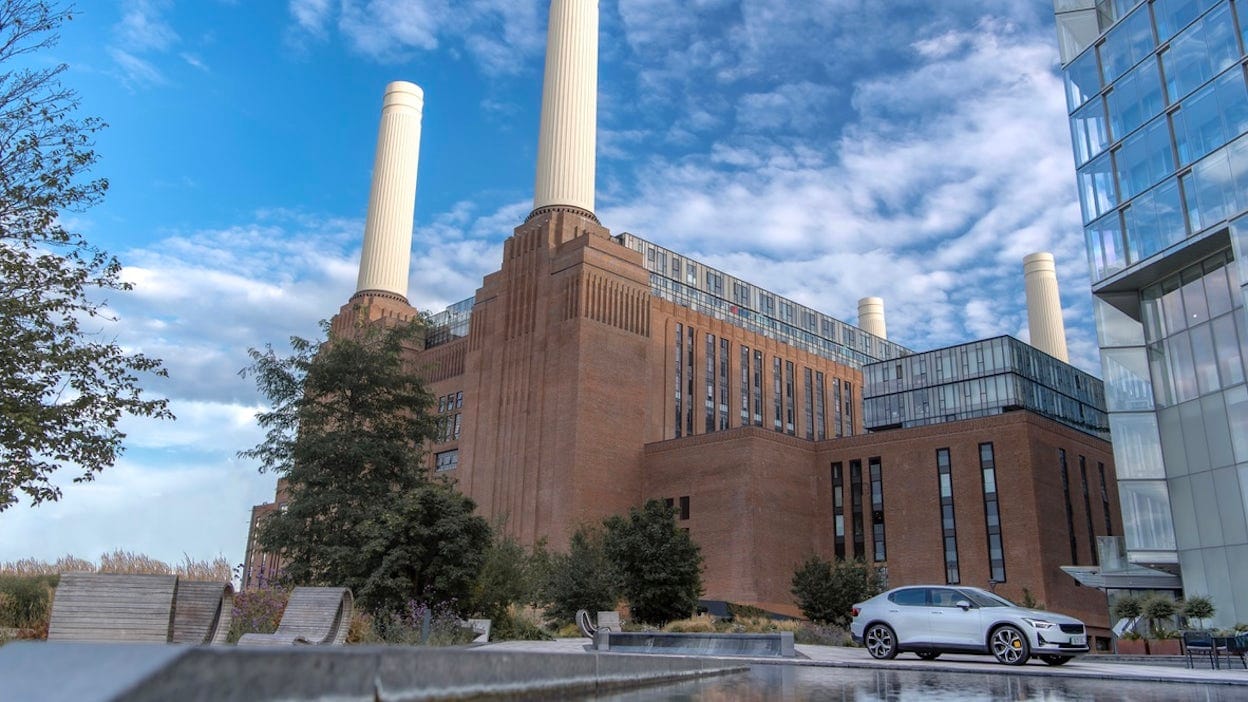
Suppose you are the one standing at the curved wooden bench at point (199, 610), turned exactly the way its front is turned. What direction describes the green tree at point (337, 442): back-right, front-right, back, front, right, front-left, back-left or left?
back-right

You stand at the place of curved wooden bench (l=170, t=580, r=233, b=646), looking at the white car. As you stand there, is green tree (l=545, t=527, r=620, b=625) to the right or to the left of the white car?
left

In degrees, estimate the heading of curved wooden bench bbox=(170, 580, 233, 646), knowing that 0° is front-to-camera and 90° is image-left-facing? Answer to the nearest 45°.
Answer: approximately 45°

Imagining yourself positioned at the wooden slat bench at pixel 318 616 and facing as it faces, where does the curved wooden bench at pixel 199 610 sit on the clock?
The curved wooden bench is roughly at 12 o'clock from the wooden slat bench.

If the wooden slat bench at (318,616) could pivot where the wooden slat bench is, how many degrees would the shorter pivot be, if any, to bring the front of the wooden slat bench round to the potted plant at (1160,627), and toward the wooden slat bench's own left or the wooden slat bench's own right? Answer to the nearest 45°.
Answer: approximately 135° to the wooden slat bench's own left

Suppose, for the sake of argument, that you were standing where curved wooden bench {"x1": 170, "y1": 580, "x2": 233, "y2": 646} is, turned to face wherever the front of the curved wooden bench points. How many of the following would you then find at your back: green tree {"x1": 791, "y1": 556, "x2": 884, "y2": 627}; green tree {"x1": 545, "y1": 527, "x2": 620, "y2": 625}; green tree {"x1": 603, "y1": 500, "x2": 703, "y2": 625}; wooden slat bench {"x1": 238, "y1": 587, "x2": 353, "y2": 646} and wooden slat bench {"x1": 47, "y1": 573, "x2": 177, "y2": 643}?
4

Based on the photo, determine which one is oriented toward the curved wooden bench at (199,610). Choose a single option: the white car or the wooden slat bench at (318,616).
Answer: the wooden slat bench

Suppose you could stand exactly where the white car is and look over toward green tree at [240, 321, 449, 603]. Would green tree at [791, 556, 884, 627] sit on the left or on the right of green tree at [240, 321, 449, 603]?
right

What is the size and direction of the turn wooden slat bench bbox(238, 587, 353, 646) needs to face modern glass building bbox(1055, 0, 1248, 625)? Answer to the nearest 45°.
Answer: approximately 135° to its left

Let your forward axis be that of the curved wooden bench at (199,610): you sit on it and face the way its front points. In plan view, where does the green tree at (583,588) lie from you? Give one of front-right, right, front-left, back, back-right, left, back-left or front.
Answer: back

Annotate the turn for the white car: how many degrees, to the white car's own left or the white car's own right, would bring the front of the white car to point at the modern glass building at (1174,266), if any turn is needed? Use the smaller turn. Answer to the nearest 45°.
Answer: approximately 90° to the white car's own left

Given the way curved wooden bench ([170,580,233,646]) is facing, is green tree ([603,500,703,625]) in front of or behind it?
behind
